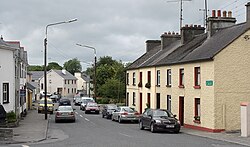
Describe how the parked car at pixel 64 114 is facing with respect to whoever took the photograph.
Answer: facing away from the viewer

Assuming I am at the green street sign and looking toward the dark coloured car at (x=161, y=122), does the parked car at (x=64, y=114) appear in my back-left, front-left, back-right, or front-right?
front-right

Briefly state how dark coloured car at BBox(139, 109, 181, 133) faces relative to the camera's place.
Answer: facing the viewer and to the right of the viewer

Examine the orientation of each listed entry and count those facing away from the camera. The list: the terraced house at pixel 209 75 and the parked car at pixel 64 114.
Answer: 1

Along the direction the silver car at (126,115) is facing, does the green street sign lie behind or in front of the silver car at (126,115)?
behind

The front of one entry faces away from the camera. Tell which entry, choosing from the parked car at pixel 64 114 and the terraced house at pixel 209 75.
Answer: the parked car

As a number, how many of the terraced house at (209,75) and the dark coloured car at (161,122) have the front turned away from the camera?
0

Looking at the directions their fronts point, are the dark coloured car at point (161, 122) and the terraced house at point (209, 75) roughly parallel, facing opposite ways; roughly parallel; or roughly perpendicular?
roughly perpendicular
